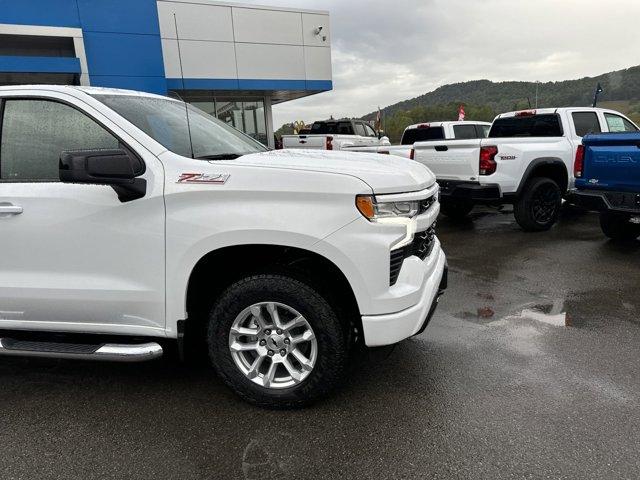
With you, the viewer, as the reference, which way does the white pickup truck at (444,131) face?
facing away from the viewer and to the right of the viewer

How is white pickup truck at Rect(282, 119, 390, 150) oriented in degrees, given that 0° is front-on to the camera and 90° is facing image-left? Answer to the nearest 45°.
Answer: approximately 225°

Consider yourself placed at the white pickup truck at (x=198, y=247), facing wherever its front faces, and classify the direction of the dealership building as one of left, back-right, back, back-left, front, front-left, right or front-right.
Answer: left

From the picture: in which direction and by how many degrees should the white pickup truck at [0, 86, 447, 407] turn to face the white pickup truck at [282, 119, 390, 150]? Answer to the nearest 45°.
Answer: approximately 90° to its left

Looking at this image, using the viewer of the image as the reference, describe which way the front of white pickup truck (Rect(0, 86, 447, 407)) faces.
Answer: facing to the right of the viewer

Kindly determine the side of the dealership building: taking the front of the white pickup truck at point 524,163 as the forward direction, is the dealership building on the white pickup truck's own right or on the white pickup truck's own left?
on the white pickup truck's own left

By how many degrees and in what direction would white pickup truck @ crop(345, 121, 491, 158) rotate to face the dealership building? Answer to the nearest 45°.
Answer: approximately 90° to its left

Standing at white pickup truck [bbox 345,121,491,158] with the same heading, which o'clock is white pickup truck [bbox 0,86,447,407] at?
white pickup truck [bbox 0,86,447,407] is roughly at 5 o'clock from white pickup truck [bbox 345,121,491,158].

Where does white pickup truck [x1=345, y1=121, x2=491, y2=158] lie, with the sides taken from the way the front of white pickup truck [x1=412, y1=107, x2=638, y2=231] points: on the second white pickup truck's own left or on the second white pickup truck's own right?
on the second white pickup truck's own left

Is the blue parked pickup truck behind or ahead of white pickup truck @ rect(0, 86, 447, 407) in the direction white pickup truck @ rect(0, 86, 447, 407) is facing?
ahead

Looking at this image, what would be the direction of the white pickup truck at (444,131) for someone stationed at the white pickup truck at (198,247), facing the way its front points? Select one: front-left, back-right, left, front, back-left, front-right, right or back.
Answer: front-left

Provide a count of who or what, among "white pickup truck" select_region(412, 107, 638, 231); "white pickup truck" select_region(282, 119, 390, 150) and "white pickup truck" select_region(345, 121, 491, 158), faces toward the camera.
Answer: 0

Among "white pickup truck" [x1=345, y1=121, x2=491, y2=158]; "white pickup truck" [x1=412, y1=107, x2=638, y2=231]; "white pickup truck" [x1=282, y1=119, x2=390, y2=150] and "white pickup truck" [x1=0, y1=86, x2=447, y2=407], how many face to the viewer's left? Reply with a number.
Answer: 0

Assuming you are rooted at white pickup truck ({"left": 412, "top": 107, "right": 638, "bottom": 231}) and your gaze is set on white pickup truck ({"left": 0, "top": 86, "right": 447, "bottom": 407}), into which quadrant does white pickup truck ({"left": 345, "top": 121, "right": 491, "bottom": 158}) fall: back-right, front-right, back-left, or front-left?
back-right
